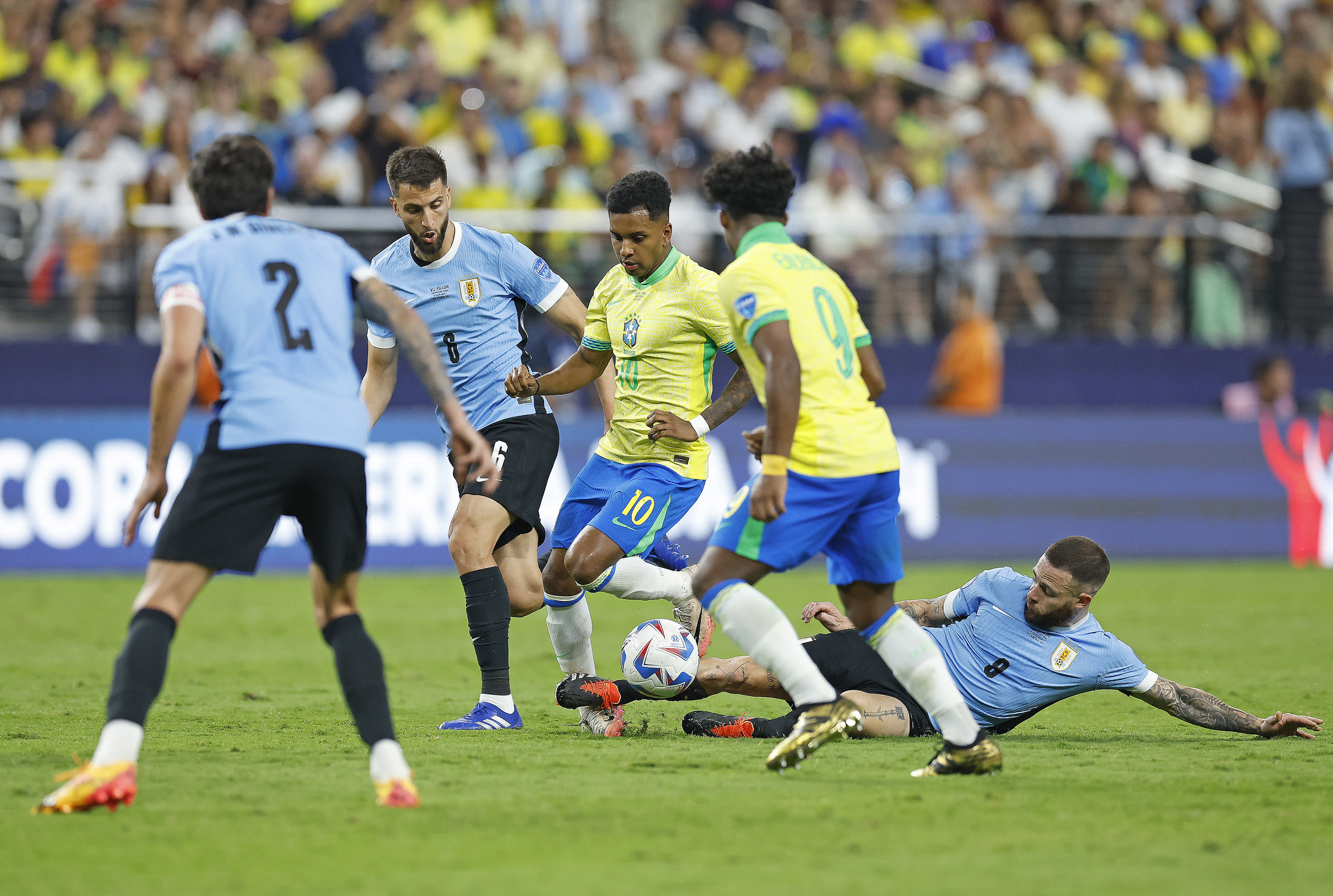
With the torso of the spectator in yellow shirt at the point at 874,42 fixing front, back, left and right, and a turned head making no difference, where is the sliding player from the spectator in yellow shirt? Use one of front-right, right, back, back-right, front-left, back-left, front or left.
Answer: front

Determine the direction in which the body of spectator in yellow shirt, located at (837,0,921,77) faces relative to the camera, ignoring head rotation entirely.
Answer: toward the camera

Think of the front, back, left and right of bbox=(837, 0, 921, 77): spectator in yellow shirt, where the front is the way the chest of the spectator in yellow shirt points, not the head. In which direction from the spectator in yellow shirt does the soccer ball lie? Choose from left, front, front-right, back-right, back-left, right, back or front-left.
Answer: front

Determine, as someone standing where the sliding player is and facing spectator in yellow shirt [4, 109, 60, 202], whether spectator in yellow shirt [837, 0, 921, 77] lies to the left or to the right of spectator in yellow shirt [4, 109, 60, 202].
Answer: right

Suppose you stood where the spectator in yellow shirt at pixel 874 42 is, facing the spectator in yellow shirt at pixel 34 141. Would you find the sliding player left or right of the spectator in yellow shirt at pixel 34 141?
left

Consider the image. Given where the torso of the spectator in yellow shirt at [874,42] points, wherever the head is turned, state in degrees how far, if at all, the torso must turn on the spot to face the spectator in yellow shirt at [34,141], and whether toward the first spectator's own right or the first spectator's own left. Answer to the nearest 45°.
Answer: approximately 45° to the first spectator's own right
